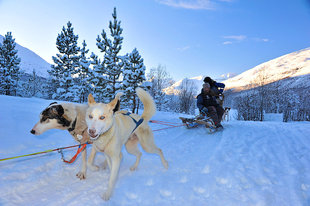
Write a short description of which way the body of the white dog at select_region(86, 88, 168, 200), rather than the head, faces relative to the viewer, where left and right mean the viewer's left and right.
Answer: facing the viewer and to the left of the viewer

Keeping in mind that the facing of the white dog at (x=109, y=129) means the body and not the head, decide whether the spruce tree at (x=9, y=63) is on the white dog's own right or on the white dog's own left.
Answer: on the white dog's own right

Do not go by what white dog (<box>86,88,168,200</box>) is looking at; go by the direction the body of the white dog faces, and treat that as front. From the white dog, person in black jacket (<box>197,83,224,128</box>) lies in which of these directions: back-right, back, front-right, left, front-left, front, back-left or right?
back

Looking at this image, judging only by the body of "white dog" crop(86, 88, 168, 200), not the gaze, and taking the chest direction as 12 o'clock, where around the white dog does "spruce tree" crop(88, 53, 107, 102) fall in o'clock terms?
The spruce tree is roughly at 4 o'clock from the white dog.

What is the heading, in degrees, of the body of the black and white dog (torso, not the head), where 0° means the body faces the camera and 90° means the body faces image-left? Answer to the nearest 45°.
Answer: approximately 90°

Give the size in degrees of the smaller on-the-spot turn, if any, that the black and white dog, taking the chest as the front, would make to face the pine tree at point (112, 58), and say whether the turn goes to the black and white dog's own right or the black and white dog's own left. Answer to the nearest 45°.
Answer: approximately 90° to the black and white dog's own right

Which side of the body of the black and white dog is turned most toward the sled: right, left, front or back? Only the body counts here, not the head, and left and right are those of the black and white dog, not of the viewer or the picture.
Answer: back

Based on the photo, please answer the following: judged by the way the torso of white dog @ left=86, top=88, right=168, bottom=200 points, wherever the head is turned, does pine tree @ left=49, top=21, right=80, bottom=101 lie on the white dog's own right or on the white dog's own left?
on the white dog's own right

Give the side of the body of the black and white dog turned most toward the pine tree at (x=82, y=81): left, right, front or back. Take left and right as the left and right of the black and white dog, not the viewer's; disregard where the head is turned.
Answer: right

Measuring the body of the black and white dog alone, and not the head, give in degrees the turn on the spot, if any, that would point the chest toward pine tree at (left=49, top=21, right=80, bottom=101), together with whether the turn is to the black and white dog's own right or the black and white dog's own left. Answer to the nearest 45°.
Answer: approximately 90° to the black and white dog's own right

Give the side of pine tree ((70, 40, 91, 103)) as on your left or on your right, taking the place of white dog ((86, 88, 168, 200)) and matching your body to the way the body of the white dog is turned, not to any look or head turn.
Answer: on your right

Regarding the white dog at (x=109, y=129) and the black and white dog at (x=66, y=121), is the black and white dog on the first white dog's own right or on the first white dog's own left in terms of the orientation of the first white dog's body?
on the first white dog's own right

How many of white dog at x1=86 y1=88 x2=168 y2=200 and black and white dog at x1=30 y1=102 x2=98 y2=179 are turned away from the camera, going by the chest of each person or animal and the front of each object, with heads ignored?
0
